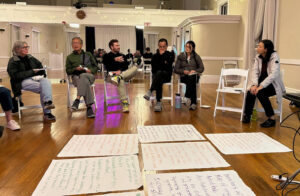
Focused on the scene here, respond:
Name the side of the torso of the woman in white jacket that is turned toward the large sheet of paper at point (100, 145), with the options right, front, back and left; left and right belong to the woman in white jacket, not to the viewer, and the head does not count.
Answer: front

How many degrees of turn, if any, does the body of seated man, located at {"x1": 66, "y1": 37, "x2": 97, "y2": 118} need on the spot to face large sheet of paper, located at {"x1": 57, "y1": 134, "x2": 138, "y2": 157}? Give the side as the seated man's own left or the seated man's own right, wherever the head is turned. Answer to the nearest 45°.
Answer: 0° — they already face it

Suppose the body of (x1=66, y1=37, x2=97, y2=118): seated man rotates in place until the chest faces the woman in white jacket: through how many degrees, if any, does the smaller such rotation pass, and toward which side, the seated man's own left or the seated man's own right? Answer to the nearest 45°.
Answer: approximately 45° to the seated man's own left

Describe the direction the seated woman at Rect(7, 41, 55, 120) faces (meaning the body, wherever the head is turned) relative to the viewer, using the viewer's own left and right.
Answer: facing the viewer and to the right of the viewer

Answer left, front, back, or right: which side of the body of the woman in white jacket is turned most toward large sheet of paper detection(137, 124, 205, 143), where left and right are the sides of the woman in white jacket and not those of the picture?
front

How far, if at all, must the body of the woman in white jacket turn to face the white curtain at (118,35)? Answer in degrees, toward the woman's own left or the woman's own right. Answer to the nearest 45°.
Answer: approximately 90° to the woman's own right

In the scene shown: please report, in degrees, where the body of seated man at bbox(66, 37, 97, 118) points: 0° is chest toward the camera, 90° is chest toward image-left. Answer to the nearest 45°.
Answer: approximately 0°

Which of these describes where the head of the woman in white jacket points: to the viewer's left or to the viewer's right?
to the viewer's left

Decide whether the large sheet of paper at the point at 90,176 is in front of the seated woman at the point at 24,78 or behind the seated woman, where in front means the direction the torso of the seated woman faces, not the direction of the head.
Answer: in front

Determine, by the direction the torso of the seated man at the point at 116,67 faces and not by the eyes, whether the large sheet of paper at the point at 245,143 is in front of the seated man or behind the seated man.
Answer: in front

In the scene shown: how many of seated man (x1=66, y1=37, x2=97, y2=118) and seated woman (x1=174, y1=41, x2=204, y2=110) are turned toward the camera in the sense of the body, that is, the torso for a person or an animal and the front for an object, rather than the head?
2

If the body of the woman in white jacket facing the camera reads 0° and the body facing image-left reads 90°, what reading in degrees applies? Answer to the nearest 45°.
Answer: approximately 45°

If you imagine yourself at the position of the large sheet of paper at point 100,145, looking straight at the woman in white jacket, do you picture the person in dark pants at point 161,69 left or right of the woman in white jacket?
left
